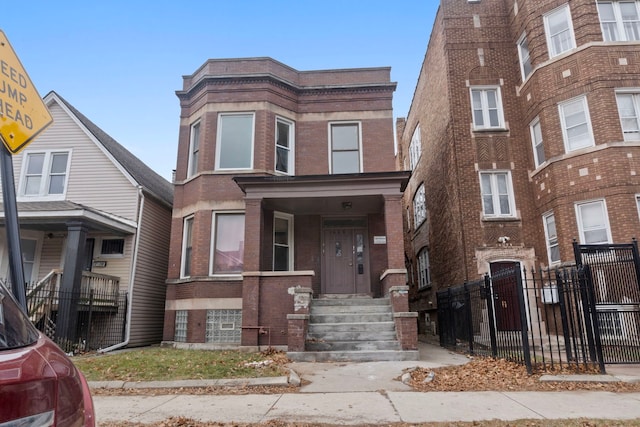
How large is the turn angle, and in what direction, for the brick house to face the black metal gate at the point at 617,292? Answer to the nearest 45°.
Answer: approximately 90° to its left

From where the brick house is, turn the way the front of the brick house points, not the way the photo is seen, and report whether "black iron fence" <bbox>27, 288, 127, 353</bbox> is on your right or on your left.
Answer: on your right

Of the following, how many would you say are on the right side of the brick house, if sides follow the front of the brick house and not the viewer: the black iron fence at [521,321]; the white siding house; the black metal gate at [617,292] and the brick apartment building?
1

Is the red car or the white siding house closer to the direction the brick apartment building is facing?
the red car

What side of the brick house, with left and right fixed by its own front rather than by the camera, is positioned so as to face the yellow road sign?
front

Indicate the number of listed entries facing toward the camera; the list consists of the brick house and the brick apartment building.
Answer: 2

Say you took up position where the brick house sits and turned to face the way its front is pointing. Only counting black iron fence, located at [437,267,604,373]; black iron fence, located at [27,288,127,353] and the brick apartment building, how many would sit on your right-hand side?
1

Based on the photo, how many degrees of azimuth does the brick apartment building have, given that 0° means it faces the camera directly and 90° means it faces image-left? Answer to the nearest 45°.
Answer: approximately 0°

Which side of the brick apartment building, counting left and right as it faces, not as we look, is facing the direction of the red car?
front

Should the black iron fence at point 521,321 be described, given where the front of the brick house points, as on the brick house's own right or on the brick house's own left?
on the brick house's own left
